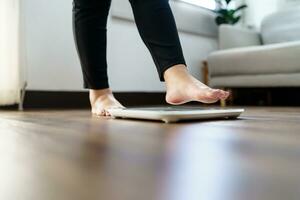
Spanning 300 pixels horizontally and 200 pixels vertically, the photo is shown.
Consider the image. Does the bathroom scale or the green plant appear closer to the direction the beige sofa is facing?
the bathroom scale

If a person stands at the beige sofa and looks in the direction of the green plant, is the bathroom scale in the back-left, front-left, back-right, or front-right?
back-left

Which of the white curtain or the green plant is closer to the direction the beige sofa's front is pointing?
the white curtain

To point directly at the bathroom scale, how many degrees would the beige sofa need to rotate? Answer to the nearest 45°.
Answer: approximately 45° to its left

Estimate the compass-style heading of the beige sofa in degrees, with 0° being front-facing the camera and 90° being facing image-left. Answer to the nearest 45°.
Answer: approximately 45°

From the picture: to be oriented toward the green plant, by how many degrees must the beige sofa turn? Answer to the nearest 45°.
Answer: approximately 90° to its right

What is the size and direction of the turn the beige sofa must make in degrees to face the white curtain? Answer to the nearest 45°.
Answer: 0° — it already faces it

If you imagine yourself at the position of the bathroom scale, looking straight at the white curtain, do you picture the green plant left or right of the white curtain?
right
